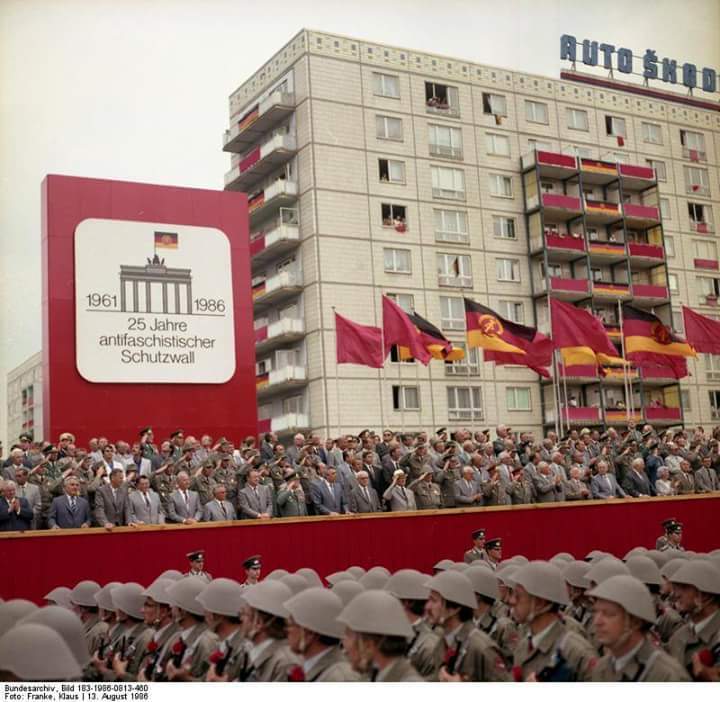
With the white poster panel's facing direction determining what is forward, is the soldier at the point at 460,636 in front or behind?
in front

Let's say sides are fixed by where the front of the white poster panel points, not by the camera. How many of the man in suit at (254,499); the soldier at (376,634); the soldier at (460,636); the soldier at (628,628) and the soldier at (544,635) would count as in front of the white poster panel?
5

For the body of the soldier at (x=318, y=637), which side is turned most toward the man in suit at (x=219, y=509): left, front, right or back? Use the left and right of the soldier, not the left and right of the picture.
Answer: right

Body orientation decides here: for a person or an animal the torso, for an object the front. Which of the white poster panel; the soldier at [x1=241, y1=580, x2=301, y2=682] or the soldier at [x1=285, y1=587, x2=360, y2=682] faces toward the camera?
the white poster panel

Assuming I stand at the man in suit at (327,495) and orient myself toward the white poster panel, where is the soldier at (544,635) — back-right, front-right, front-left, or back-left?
back-left

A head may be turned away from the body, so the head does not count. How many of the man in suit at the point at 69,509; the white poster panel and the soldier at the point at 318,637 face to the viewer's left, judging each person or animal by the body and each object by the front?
1

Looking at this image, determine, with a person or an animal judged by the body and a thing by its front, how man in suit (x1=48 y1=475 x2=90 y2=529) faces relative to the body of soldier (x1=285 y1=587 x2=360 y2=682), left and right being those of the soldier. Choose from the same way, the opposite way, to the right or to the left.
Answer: to the left

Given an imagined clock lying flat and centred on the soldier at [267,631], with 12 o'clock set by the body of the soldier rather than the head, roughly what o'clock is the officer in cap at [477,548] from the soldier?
The officer in cap is roughly at 4 o'clock from the soldier.

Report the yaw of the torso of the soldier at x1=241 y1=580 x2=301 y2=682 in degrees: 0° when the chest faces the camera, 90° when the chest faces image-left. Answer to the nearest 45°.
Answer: approximately 90°

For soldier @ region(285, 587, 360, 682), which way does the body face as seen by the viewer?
to the viewer's left

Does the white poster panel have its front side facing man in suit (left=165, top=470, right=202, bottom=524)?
yes

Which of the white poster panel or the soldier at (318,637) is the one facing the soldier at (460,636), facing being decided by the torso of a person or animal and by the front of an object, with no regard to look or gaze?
the white poster panel

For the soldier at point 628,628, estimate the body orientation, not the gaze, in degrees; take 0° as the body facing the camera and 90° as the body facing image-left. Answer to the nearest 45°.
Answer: approximately 45°

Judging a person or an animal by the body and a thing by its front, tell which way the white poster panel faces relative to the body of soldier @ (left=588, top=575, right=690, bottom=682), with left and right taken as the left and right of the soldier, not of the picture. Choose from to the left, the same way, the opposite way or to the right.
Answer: to the left
